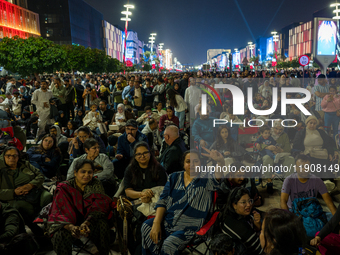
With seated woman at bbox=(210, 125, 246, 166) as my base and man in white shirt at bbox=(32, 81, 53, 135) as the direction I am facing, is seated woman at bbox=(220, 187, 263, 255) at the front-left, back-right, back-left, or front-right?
back-left

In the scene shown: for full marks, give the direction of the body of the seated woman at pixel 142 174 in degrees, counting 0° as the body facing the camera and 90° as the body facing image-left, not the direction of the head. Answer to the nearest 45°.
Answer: approximately 0°

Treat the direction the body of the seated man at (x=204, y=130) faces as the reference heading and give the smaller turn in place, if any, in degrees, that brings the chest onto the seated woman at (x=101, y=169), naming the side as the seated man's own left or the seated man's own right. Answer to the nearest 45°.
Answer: approximately 45° to the seated man's own right

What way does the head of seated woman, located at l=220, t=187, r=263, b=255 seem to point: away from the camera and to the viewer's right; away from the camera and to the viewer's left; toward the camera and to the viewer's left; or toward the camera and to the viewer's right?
toward the camera and to the viewer's right

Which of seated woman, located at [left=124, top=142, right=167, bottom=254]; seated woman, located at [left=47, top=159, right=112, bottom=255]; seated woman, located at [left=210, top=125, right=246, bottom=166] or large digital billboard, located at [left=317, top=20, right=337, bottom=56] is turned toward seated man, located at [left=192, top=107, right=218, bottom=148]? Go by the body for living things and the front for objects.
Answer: the large digital billboard
